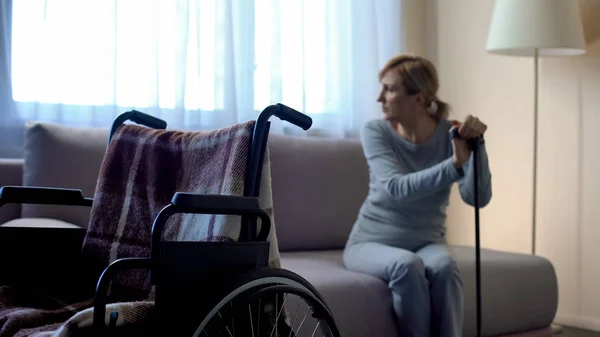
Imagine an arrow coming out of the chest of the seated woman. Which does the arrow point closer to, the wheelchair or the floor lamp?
the wheelchair

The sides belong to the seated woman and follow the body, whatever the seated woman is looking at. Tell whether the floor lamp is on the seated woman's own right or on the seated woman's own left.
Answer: on the seated woman's own left

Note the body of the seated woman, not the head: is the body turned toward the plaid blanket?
no

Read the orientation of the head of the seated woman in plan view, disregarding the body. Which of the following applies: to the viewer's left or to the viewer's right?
to the viewer's left

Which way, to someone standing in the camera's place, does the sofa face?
facing the viewer

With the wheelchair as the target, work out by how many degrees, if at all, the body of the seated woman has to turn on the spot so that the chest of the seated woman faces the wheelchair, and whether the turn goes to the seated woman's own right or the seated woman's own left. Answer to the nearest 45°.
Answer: approximately 45° to the seated woman's own right
